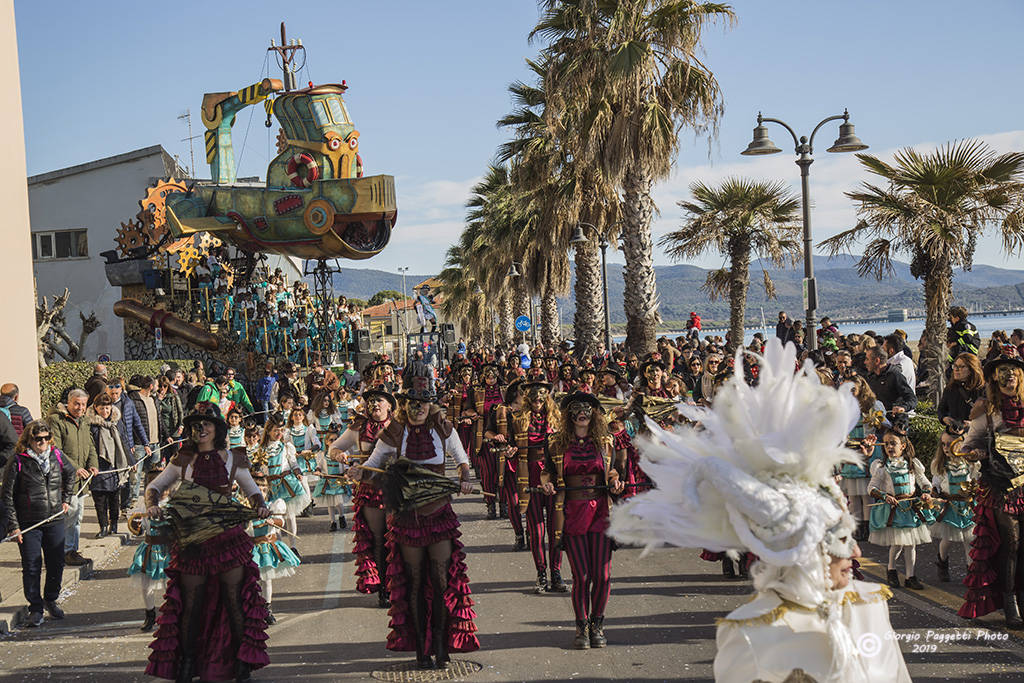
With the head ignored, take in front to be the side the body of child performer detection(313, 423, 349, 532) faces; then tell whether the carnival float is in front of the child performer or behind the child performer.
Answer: behind

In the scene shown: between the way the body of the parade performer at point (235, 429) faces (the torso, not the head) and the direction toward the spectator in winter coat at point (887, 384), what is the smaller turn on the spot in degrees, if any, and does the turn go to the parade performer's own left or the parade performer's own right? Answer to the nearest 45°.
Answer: approximately 90° to the parade performer's own left

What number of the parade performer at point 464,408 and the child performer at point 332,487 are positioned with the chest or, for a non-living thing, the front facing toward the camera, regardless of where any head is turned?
2

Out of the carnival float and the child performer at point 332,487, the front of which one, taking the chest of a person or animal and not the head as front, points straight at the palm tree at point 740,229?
the carnival float

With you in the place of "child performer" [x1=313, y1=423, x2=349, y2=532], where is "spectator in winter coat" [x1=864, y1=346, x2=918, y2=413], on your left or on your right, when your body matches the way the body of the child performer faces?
on your left

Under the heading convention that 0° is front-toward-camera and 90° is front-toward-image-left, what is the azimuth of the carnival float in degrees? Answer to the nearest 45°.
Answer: approximately 315°

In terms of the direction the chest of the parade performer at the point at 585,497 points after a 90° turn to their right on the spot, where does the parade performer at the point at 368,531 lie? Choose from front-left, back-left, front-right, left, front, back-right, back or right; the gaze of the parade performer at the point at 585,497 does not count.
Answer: front-right

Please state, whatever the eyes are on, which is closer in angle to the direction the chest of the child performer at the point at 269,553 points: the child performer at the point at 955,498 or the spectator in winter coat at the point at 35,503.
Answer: the child performer

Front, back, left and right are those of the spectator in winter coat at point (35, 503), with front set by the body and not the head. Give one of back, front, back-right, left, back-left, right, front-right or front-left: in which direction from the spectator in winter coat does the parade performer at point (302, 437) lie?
left

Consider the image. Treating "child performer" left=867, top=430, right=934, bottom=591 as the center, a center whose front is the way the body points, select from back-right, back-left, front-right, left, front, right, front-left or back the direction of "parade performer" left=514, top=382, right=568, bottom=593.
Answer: right

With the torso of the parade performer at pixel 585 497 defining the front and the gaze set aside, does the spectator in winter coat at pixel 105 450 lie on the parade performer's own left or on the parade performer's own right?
on the parade performer's own right

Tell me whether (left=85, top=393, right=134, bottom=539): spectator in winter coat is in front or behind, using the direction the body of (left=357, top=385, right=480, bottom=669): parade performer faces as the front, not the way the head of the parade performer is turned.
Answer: behind

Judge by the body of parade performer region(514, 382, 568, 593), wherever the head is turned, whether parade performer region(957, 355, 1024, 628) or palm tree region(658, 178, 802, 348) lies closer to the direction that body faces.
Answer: the parade performer
